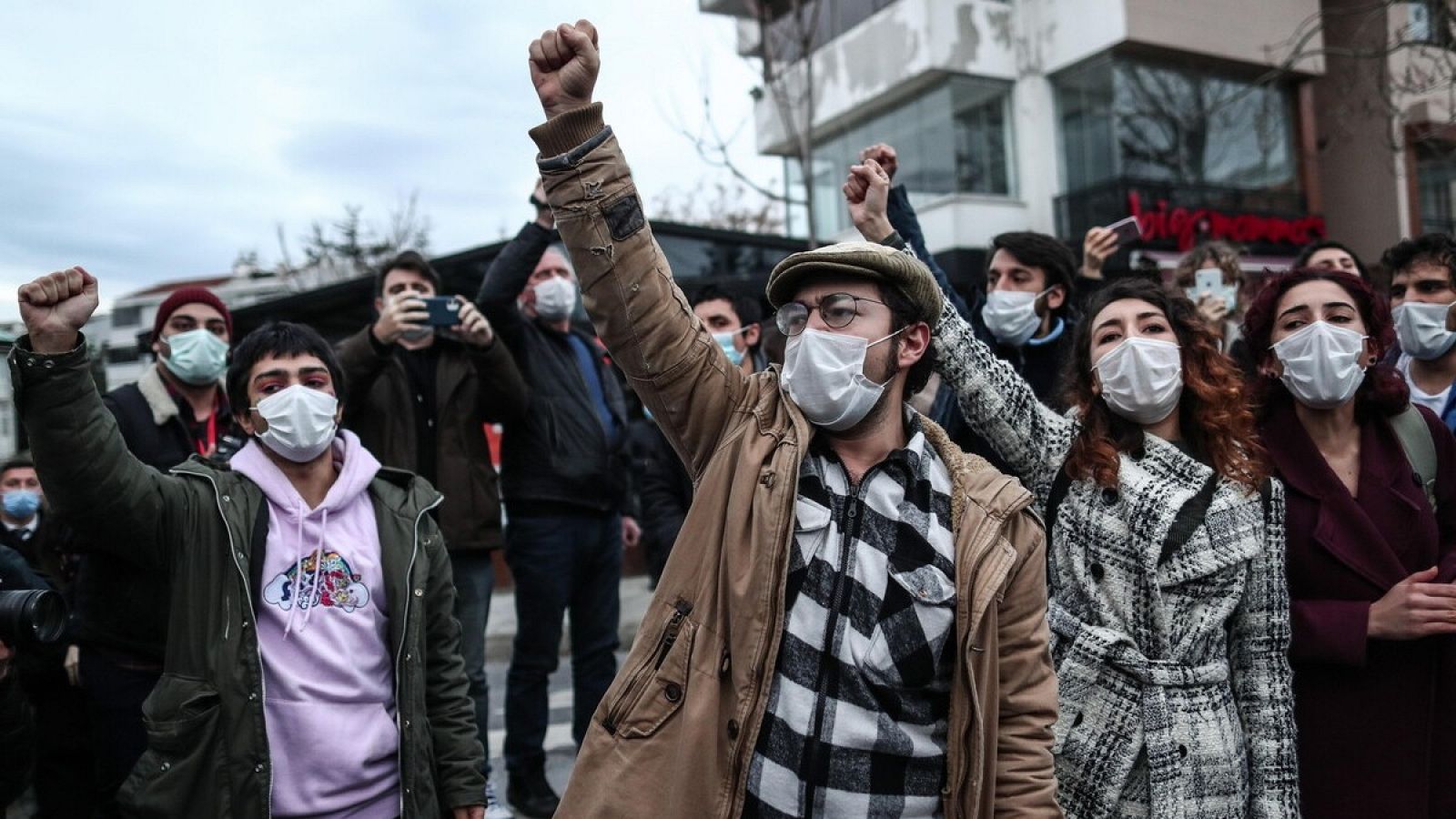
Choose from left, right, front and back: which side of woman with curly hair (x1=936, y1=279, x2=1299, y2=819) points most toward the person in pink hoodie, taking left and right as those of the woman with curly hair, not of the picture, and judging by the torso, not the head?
right

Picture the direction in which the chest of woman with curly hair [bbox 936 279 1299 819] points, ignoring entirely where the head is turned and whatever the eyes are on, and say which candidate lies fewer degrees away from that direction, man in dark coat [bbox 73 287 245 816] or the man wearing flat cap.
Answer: the man wearing flat cap

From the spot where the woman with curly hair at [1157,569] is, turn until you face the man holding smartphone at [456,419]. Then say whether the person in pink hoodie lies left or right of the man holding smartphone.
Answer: left

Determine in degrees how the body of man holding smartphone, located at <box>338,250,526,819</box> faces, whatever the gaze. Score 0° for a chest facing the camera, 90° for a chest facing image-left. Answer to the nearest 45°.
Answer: approximately 0°

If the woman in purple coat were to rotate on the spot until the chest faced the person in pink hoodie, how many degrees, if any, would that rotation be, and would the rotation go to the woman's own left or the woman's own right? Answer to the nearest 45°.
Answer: approximately 45° to the woman's own right

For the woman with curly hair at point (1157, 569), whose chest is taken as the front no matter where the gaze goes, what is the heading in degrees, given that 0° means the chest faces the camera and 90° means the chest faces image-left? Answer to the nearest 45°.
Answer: approximately 0°
